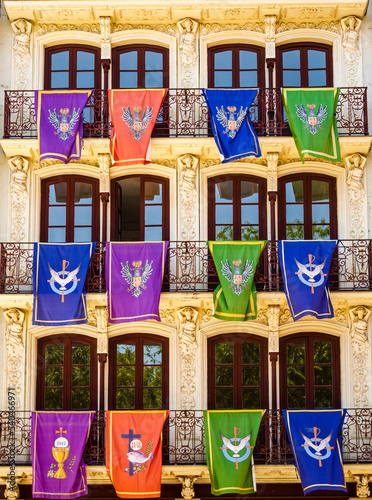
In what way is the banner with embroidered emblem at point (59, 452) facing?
toward the camera

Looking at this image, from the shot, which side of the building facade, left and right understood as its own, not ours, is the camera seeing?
front

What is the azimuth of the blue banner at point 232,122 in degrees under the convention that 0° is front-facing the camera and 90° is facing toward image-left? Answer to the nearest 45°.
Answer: approximately 0°

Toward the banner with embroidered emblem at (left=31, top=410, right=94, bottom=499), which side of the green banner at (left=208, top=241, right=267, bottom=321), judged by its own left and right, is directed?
right

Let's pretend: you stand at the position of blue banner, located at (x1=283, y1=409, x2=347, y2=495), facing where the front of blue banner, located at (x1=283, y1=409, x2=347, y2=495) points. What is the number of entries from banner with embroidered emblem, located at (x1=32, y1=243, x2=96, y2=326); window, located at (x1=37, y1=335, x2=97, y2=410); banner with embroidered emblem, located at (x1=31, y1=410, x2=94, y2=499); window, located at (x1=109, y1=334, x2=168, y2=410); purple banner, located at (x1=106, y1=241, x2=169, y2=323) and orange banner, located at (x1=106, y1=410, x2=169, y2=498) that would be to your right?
6

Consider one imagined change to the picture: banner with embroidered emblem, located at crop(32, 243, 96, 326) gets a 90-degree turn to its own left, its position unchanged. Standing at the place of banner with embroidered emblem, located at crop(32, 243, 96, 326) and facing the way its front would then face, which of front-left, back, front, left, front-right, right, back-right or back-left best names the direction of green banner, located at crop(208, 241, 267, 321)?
front

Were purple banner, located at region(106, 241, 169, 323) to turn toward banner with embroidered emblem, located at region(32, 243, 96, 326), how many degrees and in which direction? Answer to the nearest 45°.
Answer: approximately 90° to its right

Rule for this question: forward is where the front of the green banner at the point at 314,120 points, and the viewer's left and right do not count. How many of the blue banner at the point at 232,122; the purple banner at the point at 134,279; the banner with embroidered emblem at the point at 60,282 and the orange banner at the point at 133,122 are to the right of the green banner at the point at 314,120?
4

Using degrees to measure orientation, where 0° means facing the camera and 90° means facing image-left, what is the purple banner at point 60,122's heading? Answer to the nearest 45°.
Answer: approximately 0°

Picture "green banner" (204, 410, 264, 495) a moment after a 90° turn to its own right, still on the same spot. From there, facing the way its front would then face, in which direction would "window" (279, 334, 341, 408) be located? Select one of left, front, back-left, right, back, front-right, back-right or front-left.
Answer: back-right

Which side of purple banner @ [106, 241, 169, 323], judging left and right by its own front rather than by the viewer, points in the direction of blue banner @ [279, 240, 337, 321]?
left

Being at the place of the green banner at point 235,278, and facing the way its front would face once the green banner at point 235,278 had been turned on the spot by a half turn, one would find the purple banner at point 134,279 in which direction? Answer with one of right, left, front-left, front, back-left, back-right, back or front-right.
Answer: left

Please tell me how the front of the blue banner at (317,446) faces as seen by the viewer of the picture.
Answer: facing the viewer

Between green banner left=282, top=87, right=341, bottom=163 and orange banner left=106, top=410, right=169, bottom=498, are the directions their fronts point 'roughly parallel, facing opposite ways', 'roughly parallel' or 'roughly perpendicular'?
roughly parallel

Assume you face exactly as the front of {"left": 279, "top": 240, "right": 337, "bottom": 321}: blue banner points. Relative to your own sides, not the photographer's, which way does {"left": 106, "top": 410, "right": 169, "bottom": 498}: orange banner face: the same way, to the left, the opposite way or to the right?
the same way

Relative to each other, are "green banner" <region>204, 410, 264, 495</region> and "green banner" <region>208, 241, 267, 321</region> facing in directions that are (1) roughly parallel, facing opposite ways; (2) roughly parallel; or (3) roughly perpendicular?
roughly parallel
